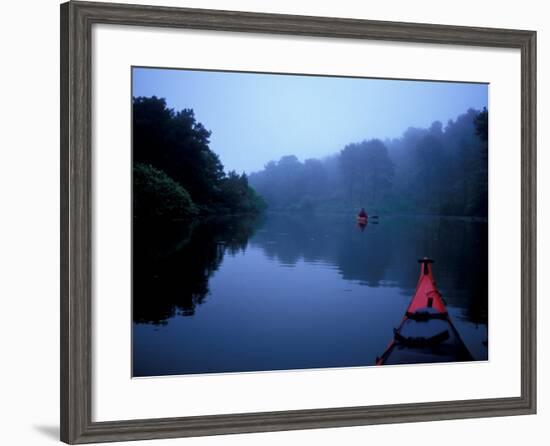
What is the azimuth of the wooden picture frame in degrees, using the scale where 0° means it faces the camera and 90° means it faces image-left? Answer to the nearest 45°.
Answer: approximately 315°
